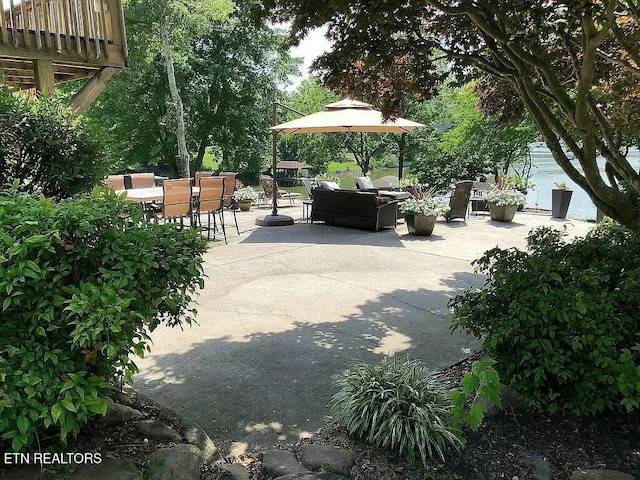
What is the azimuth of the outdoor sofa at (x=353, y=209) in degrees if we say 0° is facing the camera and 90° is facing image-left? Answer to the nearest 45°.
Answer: approximately 225°

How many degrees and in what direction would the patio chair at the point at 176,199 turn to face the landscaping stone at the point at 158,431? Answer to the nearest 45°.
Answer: approximately 135° to its left

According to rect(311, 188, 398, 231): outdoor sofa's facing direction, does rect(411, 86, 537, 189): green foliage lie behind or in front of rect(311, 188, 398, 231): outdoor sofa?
in front

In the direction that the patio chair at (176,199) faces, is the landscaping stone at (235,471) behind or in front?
behind

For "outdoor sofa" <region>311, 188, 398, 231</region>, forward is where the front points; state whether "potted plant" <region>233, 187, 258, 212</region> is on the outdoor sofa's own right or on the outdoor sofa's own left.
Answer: on the outdoor sofa's own left

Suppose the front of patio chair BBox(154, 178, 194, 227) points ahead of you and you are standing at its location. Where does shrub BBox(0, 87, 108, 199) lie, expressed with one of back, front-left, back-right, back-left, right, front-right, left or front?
back-left

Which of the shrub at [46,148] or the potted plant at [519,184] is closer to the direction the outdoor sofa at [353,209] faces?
the potted plant

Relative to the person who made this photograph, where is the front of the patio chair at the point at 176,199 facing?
facing away from the viewer and to the left of the viewer

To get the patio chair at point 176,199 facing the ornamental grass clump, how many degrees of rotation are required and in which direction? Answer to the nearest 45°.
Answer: approximately 135° to its left

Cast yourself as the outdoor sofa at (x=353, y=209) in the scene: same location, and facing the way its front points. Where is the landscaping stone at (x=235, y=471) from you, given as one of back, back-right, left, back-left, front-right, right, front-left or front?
back-right

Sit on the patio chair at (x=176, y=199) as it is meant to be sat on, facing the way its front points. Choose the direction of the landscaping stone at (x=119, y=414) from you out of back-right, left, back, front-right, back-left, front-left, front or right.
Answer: back-left

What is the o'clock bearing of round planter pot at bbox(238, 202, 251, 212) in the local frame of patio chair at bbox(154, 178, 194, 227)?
The round planter pot is roughly at 2 o'clock from the patio chair.

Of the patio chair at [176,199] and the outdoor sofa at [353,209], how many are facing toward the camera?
0

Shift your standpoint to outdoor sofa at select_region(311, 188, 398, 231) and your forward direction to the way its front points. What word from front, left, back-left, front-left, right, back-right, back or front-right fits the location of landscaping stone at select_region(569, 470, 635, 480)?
back-right

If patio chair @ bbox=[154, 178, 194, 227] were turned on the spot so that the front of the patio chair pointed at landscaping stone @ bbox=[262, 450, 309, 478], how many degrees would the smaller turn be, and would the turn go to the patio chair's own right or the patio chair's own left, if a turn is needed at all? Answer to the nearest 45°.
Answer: approximately 135° to the patio chair's own left

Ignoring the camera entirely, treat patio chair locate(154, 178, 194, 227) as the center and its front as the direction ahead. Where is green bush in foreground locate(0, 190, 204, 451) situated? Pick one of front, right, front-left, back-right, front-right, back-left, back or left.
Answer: back-left
